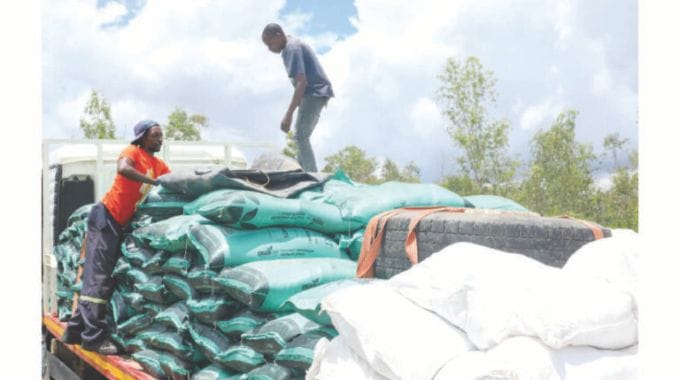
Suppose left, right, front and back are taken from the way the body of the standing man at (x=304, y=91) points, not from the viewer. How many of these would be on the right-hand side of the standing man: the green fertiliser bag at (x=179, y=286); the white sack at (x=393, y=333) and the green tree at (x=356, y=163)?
1

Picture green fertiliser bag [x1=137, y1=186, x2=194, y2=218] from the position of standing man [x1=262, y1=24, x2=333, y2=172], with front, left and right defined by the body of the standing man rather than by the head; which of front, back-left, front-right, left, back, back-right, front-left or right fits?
front-left

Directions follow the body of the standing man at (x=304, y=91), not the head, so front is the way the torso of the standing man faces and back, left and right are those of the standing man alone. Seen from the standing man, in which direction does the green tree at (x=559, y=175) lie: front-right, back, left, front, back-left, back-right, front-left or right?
back-right

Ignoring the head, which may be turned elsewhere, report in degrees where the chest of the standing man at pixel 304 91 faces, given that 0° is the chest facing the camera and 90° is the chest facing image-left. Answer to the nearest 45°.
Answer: approximately 90°

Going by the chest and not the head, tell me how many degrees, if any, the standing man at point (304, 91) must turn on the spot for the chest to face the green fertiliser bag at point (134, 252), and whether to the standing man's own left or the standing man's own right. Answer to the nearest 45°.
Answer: approximately 45° to the standing man's own left

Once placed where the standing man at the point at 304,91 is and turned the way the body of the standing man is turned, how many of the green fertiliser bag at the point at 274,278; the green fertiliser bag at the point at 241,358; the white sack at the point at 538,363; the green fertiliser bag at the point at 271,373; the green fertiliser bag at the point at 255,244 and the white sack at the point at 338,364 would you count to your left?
6

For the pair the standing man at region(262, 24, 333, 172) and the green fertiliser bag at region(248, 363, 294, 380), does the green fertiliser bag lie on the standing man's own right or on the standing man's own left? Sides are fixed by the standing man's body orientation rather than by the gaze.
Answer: on the standing man's own left

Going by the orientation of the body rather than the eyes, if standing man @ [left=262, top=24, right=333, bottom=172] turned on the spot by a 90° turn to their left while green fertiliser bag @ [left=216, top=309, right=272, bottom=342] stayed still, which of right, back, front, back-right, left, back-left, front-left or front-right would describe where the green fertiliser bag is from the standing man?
front

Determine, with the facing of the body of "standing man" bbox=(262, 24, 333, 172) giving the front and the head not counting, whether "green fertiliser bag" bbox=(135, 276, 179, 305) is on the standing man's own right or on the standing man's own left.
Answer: on the standing man's own left

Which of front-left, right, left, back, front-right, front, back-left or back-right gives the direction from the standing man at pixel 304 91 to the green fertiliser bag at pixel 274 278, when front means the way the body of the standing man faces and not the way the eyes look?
left

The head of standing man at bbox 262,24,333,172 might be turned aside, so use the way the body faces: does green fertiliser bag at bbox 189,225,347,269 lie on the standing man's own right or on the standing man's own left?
on the standing man's own left

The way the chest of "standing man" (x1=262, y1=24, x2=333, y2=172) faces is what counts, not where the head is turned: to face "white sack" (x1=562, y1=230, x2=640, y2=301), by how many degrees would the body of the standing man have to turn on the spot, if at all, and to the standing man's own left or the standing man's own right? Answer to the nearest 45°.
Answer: approximately 90° to the standing man's own left

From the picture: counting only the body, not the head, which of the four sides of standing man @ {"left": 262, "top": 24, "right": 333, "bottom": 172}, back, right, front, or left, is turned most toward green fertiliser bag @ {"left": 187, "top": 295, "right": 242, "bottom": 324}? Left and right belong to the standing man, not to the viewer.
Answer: left
